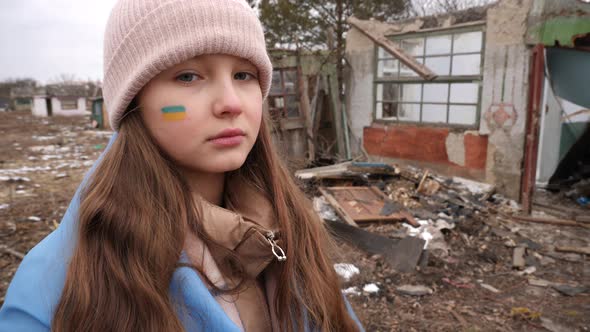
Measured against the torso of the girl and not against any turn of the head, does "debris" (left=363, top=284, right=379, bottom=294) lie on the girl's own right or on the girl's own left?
on the girl's own left

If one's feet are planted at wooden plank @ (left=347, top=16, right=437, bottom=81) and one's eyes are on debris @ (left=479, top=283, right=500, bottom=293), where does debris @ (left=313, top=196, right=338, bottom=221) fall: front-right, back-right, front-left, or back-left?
front-right

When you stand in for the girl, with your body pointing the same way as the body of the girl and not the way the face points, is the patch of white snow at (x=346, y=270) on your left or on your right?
on your left

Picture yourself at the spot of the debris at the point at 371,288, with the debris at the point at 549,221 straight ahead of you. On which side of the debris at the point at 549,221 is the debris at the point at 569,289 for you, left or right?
right

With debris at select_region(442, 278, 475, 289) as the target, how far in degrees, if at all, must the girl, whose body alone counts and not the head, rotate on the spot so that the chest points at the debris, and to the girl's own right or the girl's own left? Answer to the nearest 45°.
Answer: approximately 90° to the girl's own left

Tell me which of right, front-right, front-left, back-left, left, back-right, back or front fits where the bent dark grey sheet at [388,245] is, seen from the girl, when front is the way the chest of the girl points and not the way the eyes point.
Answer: left

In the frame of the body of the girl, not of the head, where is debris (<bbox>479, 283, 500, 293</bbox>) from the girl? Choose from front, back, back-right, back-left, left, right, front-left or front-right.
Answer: left

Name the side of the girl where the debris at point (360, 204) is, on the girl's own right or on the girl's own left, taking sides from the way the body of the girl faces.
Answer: on the girl's own left

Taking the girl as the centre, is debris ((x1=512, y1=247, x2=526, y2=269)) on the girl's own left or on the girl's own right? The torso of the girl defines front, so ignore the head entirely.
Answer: on the girl's own left

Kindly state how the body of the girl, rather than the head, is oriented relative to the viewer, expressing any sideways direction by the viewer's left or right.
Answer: facing the viewer and to the right of the viewer

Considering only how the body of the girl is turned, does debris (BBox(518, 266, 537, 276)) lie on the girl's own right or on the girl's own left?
on the girl's own left
